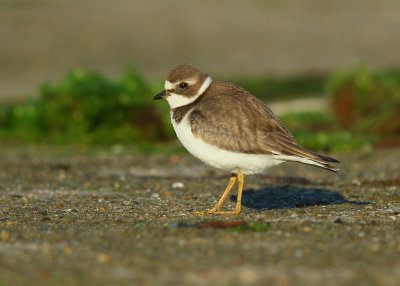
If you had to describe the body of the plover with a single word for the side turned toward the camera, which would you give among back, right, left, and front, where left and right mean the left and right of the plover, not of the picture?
left

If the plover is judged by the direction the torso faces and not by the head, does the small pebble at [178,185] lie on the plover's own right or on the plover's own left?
on the plover's own right
